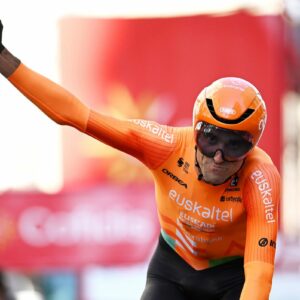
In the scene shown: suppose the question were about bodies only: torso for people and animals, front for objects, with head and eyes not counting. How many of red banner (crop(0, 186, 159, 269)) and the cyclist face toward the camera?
2

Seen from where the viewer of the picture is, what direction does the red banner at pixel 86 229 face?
facing the viewer

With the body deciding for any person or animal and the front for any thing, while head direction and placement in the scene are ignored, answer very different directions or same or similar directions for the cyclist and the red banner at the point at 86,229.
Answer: same or similar directions

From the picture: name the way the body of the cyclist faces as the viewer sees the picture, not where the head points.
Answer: toward the camera

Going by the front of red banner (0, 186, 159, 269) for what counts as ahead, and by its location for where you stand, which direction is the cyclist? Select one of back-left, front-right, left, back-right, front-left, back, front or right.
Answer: front

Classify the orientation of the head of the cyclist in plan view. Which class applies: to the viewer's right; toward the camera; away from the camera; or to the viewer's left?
toward the camera

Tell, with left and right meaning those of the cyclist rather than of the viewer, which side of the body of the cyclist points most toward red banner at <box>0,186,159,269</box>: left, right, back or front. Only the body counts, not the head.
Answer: back
